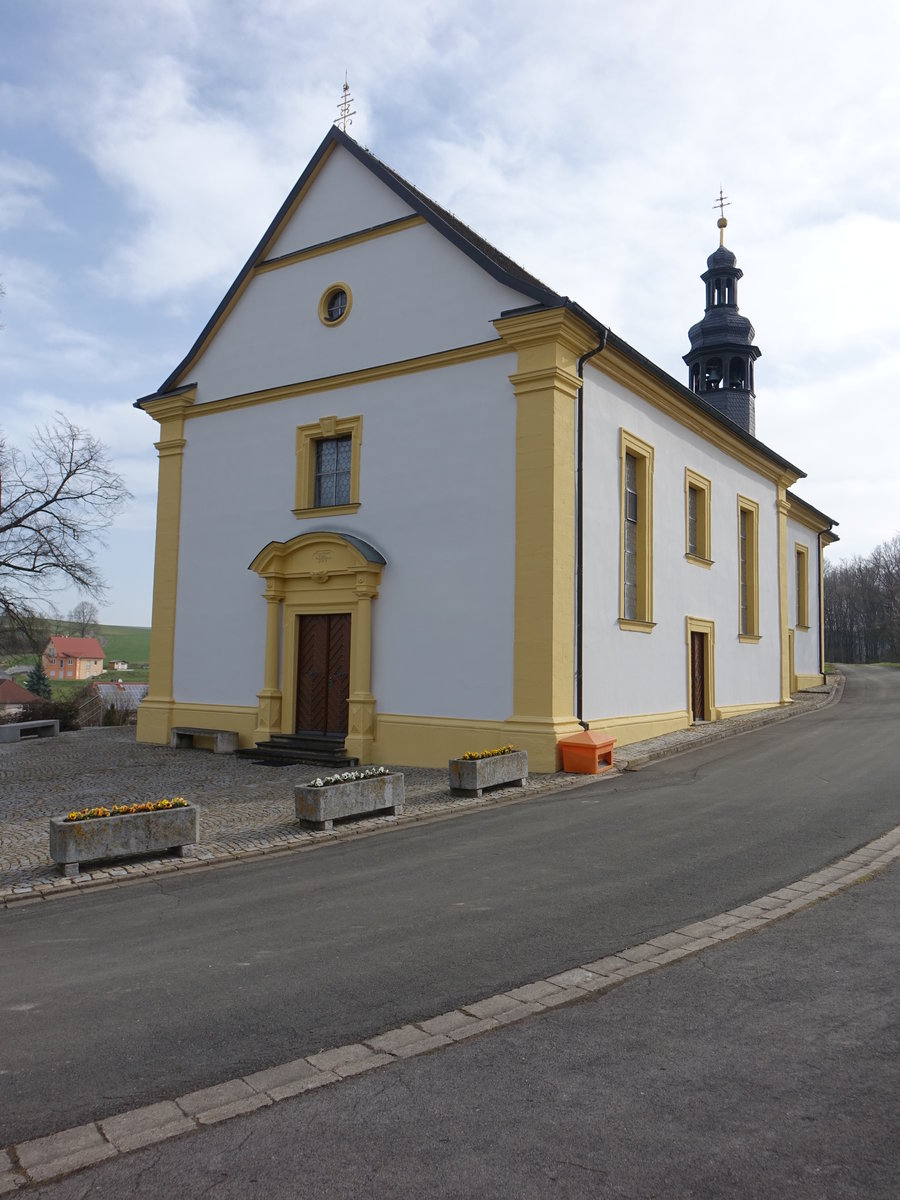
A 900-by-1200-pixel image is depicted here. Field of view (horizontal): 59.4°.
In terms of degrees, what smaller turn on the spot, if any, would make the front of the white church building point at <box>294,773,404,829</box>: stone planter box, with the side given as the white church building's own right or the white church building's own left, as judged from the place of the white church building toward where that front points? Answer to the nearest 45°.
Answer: approximately 45° to the white church building's own left

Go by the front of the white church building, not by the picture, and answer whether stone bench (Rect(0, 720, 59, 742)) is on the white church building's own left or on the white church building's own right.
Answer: on the white church building's own right

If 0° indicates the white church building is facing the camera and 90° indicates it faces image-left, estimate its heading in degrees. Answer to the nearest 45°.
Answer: approximately 45°
